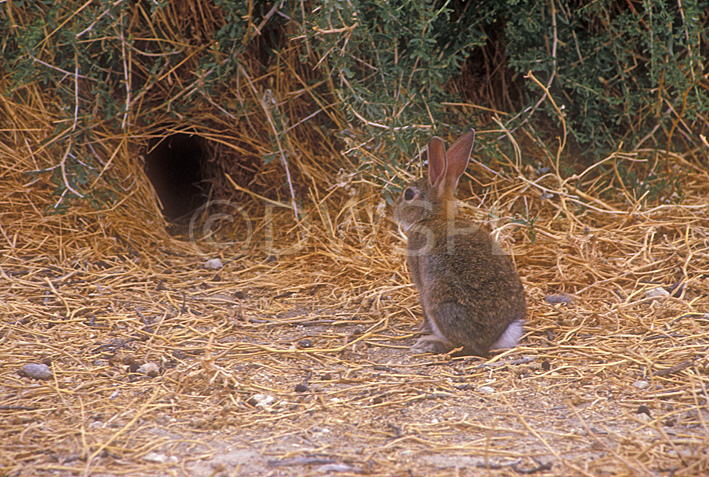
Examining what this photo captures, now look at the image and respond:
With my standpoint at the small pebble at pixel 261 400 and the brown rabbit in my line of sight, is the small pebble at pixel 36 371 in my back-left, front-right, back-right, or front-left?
back-left

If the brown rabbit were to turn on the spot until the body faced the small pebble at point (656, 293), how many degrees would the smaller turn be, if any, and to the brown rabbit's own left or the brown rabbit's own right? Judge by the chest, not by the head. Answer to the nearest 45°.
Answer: approximately 135° to the brown rabbit's own right

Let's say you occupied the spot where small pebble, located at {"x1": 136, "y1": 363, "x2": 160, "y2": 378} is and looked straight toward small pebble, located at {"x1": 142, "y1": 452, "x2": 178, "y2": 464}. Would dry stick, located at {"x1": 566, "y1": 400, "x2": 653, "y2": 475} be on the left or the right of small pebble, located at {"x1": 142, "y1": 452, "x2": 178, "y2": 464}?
left

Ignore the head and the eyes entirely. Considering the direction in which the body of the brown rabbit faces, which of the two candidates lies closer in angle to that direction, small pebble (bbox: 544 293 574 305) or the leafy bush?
the leafy bush

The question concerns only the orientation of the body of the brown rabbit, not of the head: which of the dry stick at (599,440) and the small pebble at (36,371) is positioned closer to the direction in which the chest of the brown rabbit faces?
the small pebble
